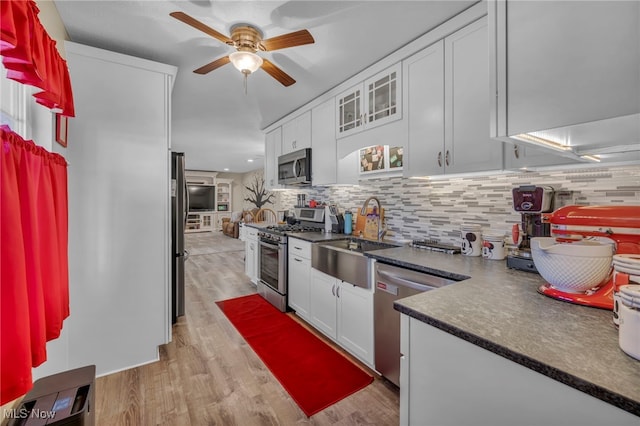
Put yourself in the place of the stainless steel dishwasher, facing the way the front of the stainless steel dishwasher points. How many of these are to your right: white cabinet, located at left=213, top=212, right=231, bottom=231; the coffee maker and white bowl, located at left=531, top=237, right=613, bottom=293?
1

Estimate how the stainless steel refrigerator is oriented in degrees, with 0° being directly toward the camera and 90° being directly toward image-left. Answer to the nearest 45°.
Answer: approximately 270°

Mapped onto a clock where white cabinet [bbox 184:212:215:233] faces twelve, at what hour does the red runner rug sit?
The red runner rug is roughly at 12 o'clock from the white cabinet.

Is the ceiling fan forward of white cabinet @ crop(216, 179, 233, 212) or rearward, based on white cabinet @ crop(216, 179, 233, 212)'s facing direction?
forward

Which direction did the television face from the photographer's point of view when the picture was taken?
facing the viewer

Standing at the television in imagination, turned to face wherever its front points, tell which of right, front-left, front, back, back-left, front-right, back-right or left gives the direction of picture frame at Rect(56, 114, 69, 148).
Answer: front

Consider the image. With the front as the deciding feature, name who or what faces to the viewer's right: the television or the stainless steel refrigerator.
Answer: the stainless steel refrigerator

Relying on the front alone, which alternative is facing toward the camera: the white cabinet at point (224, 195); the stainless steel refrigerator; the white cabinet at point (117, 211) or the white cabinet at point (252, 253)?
the white cabinet at point (224, 195)

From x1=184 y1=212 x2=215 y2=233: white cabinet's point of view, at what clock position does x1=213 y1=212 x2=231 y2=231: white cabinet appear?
x1=213 y1=212 x2=231 y2=231: white cabinet is roughly at 9 o'clock from x1=184 y1=212 x2=215 y2=233: white cabinet.

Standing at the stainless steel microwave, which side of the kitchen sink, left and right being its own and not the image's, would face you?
right

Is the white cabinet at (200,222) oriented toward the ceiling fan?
yes

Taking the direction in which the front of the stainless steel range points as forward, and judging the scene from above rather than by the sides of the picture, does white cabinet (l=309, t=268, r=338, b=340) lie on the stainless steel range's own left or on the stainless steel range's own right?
on the stainless steel range's own left

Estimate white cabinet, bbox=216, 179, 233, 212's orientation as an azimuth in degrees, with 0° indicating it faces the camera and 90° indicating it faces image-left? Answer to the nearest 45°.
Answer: approximately 0°

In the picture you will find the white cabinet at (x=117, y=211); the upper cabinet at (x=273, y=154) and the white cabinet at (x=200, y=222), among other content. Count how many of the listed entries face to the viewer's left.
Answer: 1

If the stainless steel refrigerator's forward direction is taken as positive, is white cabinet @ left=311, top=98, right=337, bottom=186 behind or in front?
in front
